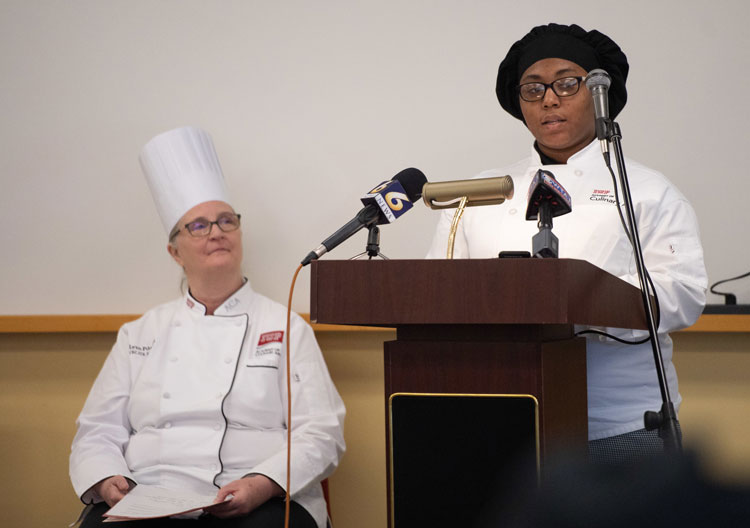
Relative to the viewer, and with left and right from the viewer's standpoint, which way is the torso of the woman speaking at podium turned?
facing the viewer and to the left of the viewer

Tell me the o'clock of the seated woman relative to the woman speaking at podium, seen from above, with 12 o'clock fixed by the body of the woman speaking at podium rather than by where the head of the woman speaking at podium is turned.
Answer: The seated woman is roughly at 2 o'clock from the woman speaking at podium.

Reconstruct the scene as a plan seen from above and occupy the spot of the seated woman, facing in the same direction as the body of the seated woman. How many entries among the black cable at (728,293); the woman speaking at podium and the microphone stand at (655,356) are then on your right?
0

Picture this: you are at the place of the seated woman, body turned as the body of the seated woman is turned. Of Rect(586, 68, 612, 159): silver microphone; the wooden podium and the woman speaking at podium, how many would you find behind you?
0

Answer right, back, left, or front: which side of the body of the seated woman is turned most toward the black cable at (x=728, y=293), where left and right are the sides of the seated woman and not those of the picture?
left

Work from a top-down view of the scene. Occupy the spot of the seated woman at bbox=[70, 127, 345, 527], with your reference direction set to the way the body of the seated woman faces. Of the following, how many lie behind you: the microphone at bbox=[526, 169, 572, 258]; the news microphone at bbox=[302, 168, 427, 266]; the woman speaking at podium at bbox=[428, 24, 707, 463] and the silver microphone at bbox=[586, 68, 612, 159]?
0

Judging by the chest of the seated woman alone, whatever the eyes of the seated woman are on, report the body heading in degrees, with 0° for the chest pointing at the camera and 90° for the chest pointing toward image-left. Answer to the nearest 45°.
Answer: approximately 0°

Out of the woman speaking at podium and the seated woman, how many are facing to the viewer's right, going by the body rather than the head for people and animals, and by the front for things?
0

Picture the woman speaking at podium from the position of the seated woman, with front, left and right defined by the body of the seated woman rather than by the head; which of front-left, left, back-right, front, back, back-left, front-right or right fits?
front-left

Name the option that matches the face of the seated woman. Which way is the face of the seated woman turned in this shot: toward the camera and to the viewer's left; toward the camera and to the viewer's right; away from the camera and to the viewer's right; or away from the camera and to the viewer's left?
toward the camera and to the viewer's right

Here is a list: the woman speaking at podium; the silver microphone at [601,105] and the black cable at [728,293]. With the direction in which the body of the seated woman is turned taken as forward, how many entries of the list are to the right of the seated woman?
0
